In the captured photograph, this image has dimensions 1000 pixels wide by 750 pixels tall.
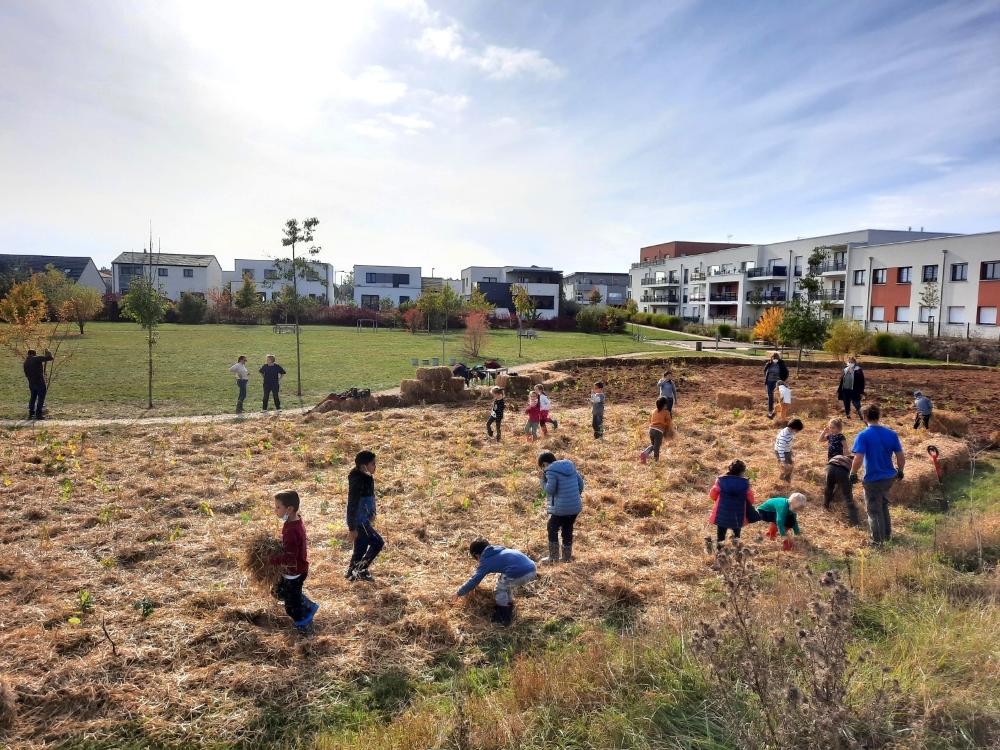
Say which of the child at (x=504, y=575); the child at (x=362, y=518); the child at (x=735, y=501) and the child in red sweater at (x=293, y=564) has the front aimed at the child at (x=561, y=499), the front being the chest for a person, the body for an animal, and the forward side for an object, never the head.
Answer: the child at (x=362, y=518)

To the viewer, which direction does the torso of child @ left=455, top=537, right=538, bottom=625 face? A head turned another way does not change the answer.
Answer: to the viewer's left

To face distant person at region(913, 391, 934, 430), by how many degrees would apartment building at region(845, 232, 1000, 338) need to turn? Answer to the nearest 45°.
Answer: approximately 45° to its left

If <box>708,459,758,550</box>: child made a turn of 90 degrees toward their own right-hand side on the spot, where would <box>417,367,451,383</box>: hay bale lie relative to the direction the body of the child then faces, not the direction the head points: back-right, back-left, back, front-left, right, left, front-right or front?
back-left

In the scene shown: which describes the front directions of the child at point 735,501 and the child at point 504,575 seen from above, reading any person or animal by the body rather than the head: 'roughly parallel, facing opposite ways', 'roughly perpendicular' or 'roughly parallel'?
roughly perpendicular

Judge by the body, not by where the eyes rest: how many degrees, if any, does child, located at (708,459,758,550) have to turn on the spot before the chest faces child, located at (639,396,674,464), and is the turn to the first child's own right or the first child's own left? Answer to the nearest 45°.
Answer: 0° — they already face them

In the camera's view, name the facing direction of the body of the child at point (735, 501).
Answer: away from the camera

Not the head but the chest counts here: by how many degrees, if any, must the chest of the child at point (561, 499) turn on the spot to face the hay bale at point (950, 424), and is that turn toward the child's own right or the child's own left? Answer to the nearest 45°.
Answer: approximately 90° to the child's own right

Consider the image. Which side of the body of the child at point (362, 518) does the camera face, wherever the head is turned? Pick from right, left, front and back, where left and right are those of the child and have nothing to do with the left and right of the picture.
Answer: right

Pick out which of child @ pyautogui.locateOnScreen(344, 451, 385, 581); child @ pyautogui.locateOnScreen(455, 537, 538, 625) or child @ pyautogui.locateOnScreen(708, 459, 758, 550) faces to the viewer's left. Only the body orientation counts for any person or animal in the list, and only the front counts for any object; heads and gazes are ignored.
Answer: child @ pyautogui.locateOnScreen(455, 537, 538, 625)
